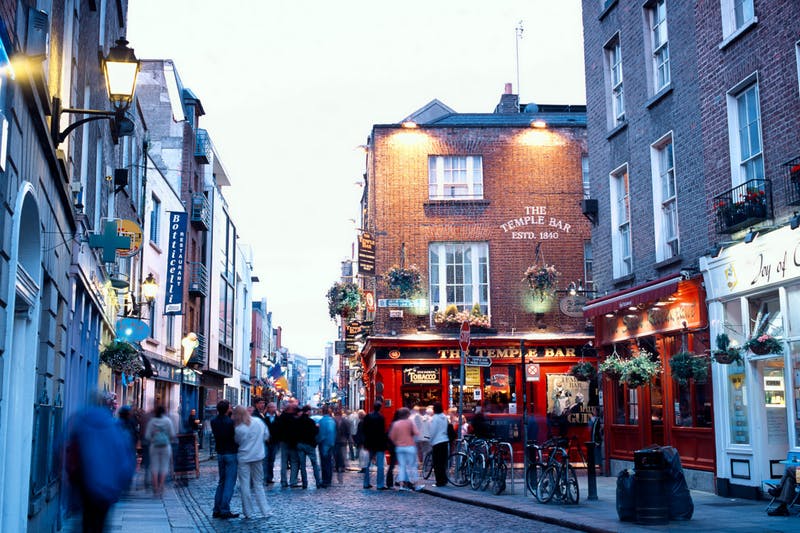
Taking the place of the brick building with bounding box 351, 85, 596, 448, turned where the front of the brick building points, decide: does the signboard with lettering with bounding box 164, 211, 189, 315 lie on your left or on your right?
on your right

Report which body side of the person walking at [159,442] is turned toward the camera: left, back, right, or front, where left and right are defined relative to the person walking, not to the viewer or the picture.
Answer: back

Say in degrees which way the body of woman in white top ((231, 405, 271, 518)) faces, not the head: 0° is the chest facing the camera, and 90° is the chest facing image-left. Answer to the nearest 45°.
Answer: approximately 180°

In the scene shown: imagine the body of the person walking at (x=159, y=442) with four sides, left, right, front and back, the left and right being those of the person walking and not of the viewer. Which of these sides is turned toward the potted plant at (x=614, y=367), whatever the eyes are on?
right

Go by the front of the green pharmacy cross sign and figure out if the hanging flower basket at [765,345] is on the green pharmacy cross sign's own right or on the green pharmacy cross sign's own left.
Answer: on the green pharmacy cross sign's own left

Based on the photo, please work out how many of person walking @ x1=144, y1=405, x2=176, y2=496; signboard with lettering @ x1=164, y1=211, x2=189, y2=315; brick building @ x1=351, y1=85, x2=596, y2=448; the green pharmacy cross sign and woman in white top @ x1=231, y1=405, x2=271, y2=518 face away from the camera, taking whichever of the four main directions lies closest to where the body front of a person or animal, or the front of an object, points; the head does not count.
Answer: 2

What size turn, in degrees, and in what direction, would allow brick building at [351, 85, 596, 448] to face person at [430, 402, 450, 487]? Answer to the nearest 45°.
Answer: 0° — it already faces them

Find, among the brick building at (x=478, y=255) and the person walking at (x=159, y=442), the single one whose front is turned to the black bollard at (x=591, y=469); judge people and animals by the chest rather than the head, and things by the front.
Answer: the brick building

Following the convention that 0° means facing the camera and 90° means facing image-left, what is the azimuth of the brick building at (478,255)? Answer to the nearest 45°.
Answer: approximately 0°
